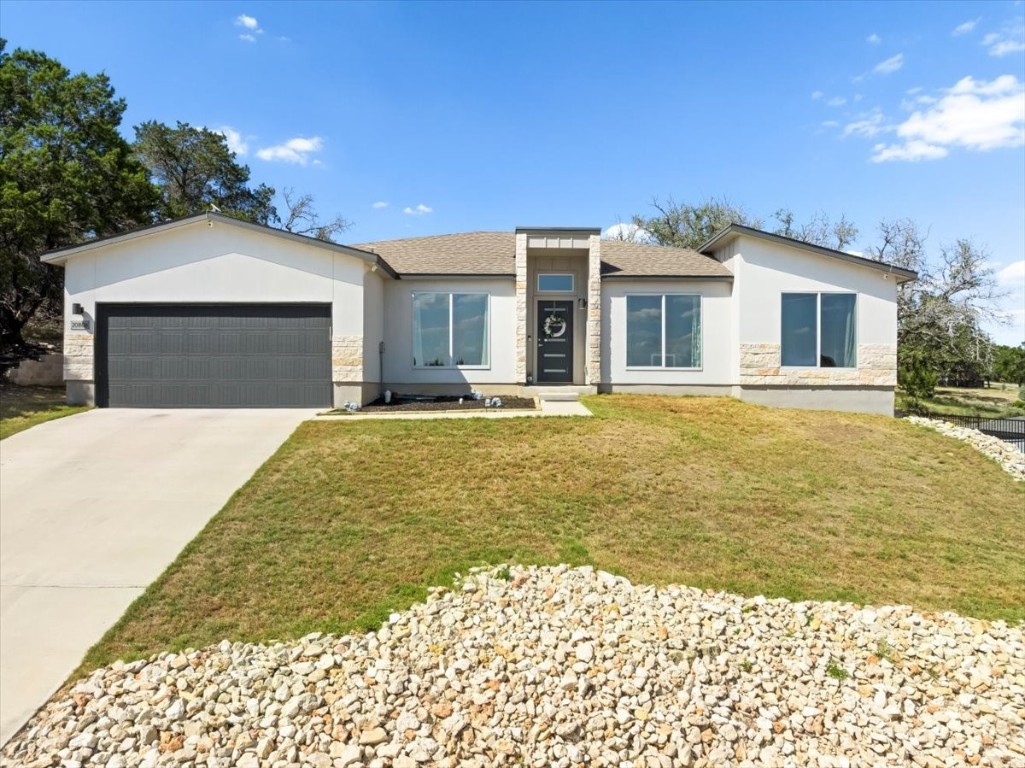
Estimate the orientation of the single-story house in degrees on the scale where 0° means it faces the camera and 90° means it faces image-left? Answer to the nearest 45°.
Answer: approximately 0°

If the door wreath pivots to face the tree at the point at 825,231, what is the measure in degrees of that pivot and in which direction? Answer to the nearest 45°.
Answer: approximately 135° to its left

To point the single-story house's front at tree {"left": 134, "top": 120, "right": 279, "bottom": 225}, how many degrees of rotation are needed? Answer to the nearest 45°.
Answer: approximately 135° to its right

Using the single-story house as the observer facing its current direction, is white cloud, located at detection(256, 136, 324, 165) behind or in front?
behind

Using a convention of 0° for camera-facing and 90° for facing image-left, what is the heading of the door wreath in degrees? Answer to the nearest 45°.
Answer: approximately 0°
